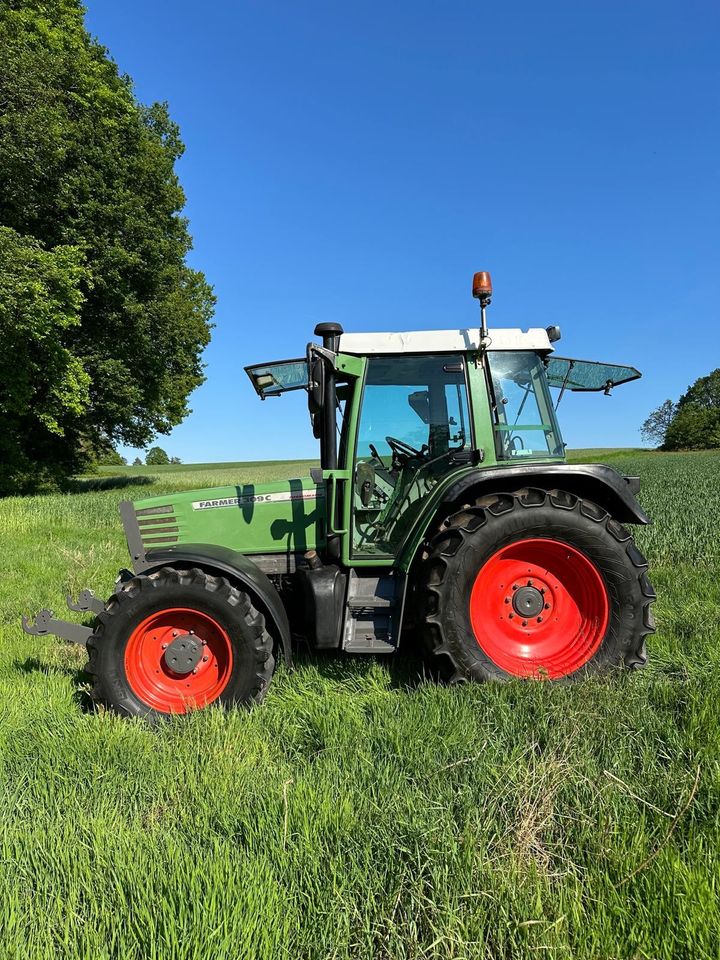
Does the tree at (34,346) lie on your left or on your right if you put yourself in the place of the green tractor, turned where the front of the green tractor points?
on your right

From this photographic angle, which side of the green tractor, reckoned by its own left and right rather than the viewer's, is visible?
left

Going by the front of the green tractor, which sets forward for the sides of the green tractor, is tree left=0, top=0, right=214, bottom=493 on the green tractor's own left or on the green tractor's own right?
on the green tractor's own right
